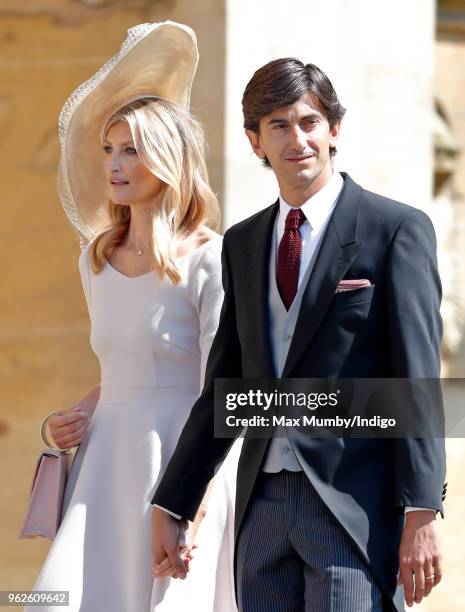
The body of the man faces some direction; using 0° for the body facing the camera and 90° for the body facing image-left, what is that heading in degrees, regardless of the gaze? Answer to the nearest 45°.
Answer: approximately 45°

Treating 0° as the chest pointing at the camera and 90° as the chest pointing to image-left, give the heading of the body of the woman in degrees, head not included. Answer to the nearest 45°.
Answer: approximately 45°

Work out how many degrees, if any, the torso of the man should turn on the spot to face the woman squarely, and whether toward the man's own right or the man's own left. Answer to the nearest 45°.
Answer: approximately 90° to the man's own right

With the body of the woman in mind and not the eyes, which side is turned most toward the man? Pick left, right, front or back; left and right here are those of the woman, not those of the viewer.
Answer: left
